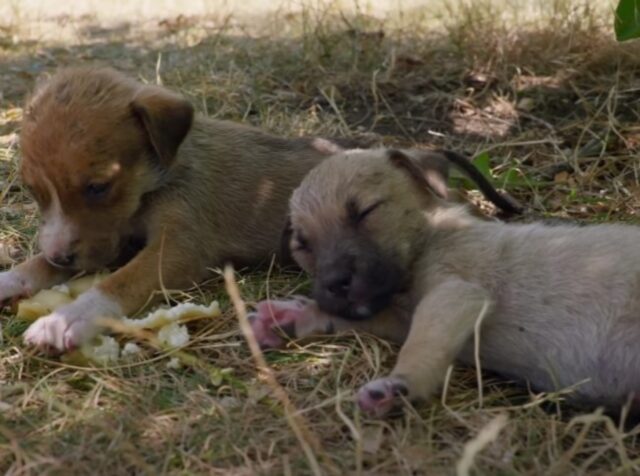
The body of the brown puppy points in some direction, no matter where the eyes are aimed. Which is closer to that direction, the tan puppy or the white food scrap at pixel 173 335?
the white food scrap

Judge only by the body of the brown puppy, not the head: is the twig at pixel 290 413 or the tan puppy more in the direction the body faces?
the twig

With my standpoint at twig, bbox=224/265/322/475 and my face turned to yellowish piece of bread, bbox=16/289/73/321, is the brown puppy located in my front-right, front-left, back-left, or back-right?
front-right

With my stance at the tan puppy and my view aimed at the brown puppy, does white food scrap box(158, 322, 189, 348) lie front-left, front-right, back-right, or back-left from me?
front-left

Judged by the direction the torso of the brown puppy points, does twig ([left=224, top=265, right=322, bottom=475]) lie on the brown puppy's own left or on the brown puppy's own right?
on the brown puppy's own left

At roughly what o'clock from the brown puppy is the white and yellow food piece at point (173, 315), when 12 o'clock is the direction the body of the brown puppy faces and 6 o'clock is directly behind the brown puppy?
The white and yellow food piece is roughly at 10 o'clock from the brown puppy.

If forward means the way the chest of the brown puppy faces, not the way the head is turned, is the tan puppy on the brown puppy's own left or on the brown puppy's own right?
on the brown puppy's own left

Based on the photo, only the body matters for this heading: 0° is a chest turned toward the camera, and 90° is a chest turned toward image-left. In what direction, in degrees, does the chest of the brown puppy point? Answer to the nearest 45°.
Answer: approximately 45°

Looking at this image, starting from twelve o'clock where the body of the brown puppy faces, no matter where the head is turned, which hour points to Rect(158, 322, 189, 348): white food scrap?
The white food scrap is roughly at 10 o'clock from the brown puppy.
